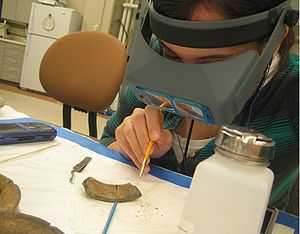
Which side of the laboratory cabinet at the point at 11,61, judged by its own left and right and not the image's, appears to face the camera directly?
front

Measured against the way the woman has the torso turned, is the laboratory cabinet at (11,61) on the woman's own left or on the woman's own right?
on the woman's own right

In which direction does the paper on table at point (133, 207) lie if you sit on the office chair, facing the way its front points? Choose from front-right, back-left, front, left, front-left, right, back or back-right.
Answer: front-left

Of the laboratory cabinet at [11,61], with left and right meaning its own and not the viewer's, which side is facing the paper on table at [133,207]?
front

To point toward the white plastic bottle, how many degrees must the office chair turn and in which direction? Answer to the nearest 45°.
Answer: approximately 45° to its left

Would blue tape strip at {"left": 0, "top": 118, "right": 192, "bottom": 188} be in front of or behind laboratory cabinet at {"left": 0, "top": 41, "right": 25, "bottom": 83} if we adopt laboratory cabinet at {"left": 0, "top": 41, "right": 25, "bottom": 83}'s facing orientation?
in front
